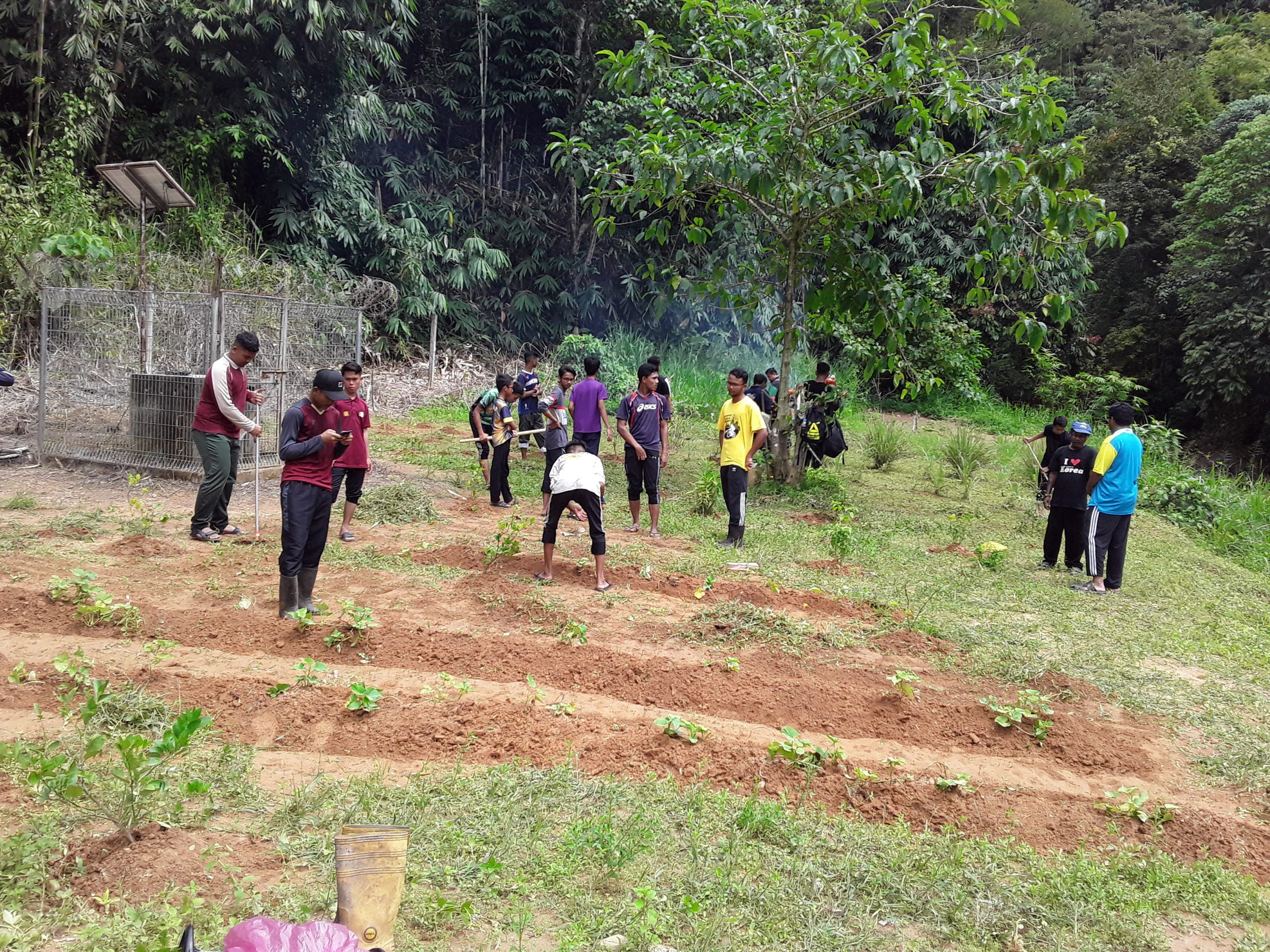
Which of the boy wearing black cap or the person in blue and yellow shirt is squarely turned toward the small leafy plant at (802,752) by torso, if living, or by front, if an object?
the boy wearing black cap

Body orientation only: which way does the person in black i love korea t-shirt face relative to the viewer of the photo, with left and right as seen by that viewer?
facing the viewer

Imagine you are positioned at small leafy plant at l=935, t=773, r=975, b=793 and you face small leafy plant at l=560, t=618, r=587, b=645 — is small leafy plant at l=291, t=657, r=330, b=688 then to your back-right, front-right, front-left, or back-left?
front-left

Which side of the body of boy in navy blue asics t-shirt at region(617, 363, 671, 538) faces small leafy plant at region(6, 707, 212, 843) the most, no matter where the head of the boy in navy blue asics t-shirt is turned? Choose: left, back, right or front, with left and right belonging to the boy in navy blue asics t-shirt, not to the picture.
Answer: front

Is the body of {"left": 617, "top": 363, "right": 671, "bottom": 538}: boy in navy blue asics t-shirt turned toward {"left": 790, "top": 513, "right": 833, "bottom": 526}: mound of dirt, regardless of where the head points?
no

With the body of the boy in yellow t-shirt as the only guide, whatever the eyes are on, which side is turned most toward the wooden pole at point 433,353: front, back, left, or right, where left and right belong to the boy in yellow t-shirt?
right

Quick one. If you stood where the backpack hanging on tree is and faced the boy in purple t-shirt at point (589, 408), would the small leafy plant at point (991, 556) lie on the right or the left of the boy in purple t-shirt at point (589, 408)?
left

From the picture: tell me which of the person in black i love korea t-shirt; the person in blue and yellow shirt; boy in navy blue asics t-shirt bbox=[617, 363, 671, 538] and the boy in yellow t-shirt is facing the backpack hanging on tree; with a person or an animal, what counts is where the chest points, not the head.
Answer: the person in blue and yellow shirt

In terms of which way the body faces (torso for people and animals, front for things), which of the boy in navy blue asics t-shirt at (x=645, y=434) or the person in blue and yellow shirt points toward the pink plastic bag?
the boy in navy blue asics t-shirt

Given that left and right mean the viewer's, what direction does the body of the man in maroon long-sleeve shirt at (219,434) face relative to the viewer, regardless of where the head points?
facing to the right of the viewer

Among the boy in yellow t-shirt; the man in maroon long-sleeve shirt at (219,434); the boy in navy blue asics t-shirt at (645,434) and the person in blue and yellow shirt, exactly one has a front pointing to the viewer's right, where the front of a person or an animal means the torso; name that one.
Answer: the man in maroon long-sleeve shirt

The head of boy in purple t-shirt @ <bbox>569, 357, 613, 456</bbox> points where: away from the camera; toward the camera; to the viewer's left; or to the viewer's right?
away from the camera

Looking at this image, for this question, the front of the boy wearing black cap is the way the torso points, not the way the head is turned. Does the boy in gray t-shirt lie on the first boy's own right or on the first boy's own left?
on the first boy's own left

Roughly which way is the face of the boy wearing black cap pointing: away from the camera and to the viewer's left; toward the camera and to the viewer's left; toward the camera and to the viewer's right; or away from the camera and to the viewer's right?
toward the camera and to the viewer's right

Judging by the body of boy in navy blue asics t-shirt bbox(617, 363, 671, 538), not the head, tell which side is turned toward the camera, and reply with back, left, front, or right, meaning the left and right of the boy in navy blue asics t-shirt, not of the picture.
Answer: front

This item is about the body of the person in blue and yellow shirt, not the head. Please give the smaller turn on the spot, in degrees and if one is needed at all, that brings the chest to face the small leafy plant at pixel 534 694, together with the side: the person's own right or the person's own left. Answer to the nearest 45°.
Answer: approximately 90° to the person's own left

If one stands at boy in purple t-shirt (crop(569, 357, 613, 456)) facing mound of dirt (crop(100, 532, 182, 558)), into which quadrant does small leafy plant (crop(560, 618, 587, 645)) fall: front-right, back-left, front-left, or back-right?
front-left

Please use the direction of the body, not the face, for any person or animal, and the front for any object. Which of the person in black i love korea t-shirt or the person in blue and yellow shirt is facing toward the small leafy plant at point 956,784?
the person in black i love korea t-shirt

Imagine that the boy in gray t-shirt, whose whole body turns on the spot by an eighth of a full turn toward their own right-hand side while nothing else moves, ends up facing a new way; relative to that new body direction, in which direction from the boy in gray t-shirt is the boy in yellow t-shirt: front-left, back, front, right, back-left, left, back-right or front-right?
front-left

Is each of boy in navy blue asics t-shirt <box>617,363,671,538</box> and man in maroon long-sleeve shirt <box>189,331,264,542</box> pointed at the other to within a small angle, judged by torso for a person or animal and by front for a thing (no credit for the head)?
no
